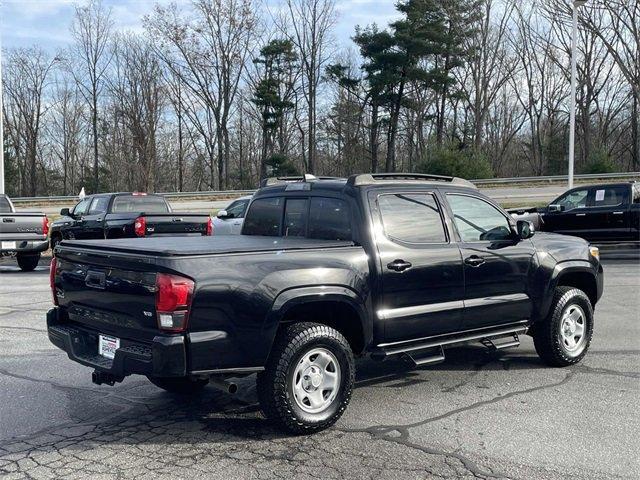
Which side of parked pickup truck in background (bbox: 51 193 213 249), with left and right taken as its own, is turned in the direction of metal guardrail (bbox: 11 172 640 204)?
right

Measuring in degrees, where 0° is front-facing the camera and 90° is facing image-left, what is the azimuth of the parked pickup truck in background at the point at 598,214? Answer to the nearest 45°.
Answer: approximately 90°

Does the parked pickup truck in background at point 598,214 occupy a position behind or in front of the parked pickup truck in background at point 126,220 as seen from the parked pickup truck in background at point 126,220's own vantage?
behind

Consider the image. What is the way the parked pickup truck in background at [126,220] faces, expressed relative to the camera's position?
facing away from the viewer and to the left of the viewer

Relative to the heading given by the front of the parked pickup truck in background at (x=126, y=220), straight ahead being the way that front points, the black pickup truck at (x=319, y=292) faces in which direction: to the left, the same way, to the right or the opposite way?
to the right

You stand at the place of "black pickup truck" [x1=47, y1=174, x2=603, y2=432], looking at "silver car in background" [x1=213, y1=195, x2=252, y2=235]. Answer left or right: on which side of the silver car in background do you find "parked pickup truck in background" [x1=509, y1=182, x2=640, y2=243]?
right

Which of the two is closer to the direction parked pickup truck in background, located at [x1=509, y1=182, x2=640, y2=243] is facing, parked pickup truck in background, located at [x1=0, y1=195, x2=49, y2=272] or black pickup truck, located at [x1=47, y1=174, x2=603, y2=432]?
the parked pickup truck in background

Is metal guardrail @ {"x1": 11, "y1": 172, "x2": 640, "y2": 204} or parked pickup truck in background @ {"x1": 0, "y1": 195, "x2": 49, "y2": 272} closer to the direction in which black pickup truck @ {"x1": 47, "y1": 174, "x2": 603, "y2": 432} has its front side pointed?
the metal guardrail

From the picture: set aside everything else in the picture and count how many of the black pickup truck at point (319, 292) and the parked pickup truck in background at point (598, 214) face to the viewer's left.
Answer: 1

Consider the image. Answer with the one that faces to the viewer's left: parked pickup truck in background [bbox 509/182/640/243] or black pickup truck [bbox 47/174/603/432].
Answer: the parked pickup truck in background

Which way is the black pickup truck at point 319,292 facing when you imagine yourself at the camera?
facing away from the viewer and to the right of the viewer

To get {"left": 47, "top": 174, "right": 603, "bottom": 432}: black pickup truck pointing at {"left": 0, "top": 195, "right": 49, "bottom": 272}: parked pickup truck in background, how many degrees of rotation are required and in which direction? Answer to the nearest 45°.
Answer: approximately 90° to its left
